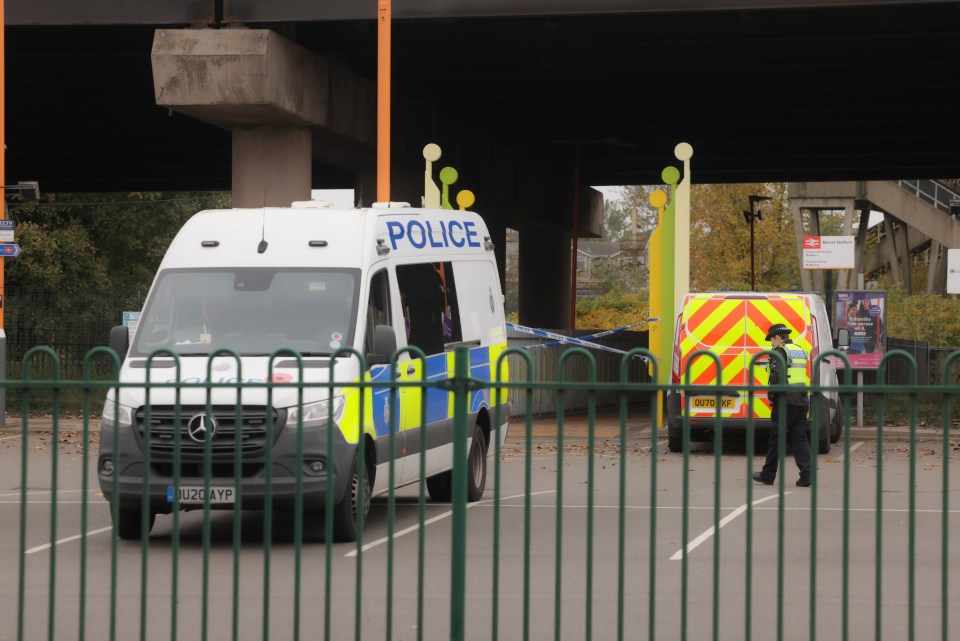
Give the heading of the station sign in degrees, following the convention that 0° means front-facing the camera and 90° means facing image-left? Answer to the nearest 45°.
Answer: approximately 0°

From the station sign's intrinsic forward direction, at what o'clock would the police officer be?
The police officer is roughly at 12 o'clock from the station sign.

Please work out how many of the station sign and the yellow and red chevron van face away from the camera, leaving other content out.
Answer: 1

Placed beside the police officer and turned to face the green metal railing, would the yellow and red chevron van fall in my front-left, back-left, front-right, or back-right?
back-right

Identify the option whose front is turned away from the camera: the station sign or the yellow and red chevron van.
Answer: the yellow and red chevron van

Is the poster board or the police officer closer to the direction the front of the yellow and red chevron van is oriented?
the poster board

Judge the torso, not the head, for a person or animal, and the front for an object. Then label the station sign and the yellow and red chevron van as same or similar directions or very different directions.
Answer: very different directions

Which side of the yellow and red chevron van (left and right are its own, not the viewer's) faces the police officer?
back

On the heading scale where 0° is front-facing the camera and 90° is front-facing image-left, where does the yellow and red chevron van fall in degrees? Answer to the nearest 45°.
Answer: approximately 180°

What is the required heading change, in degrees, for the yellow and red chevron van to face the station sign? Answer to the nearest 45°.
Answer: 0° — it already faces it

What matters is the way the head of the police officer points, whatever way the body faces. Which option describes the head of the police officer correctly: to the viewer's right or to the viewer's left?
to the viewer's left

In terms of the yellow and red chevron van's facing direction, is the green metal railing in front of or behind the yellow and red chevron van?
behind
